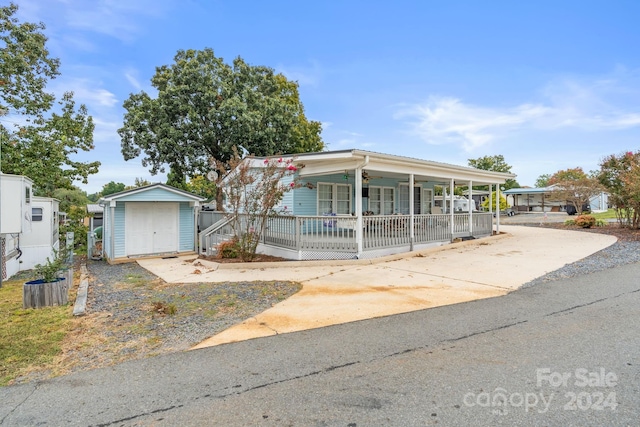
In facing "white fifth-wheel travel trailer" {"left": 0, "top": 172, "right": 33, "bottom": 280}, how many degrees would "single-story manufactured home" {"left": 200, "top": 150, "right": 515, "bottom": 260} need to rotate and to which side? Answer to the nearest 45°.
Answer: approximately 90° to its right

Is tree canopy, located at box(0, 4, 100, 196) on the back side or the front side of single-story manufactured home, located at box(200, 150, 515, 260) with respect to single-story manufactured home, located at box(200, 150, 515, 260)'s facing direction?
on the back side

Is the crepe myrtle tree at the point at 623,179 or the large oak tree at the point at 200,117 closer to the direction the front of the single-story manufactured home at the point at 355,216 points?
the crepe myrtle tree

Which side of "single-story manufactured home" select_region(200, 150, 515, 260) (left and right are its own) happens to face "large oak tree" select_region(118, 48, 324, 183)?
back

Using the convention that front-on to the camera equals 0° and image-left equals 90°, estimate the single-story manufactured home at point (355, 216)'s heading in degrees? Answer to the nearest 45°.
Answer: approximately 315°

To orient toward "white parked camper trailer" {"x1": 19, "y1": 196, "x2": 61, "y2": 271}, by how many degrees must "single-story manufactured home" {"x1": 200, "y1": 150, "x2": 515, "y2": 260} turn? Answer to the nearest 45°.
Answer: approximately 135° to its right

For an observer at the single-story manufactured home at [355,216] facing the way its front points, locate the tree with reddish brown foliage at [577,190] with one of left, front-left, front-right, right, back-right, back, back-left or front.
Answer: left

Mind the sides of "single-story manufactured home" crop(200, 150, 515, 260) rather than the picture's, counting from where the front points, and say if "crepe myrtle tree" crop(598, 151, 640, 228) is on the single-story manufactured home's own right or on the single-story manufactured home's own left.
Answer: on the single-story manufactured home's own left

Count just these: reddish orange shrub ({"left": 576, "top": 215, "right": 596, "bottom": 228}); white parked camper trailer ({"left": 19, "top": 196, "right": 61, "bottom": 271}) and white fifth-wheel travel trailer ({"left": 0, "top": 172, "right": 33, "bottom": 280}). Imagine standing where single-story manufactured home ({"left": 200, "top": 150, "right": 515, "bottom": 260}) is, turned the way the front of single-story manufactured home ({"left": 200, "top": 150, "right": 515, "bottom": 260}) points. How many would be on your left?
1

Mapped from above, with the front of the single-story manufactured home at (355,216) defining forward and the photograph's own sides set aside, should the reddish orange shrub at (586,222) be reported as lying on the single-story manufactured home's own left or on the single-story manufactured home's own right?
on the single-story manufactured home's own left
